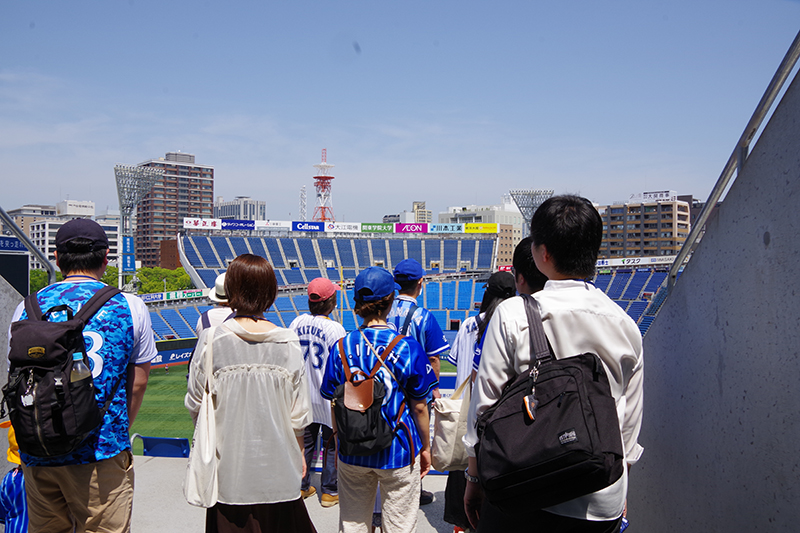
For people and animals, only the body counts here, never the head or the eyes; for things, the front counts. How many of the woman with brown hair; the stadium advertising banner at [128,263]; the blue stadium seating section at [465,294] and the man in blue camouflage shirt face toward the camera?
2

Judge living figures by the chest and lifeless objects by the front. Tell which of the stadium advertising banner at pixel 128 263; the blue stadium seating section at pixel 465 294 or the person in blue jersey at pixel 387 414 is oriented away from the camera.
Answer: the person in blue jersey

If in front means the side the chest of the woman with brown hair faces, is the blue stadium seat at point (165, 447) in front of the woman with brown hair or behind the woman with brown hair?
in front

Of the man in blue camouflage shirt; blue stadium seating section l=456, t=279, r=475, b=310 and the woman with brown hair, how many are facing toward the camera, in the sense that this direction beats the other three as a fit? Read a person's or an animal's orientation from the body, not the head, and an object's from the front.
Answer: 1

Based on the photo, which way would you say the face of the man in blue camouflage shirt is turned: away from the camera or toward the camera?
away from the camera

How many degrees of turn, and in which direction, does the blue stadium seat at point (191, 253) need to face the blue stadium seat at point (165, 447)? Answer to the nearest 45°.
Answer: approximately 45° to its right

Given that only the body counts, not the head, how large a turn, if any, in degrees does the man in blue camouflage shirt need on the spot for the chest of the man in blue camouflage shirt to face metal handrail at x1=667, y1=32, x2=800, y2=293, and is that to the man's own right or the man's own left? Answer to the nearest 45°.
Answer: approximately 135° to the man's own right

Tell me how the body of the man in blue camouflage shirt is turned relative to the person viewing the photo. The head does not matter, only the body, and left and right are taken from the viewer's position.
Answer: facing away from the viewer

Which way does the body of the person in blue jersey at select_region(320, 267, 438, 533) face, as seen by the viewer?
away from the camera

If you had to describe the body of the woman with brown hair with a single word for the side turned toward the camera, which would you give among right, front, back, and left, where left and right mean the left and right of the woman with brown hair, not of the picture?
back

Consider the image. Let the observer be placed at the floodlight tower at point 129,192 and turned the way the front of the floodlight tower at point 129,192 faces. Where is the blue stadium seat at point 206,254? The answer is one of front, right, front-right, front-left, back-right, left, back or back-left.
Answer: front-left

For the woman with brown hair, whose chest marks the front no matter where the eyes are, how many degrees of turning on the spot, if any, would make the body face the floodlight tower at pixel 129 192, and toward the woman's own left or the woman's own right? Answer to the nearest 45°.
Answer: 0° — they already face it

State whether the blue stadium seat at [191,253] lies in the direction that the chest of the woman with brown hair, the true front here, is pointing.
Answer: yes

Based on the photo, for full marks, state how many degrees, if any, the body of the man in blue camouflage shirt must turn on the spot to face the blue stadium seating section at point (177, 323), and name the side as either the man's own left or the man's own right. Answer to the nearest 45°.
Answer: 0° — they already face it
